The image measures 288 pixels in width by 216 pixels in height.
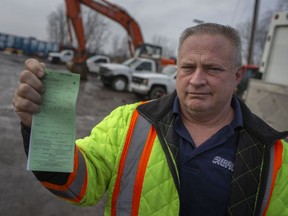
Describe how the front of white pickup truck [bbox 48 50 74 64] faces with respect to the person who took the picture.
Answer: facing the viewer and to the left of the viewer

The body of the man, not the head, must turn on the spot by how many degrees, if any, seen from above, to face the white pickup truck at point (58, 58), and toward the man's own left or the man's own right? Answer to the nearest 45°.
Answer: approximately 180°

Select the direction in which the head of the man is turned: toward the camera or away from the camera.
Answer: toward the camera

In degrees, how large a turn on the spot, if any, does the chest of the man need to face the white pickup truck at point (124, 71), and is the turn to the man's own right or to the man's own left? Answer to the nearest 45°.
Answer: approximately 180°

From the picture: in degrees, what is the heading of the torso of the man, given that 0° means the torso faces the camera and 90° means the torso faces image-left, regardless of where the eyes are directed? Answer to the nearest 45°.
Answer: approximately 0°

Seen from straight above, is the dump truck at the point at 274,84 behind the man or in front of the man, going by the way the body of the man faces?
behind

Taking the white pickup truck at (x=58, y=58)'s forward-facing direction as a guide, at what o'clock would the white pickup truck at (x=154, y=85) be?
the white pickup truck at (x=154, y=85) is roughly at 10 o'clock from the white pickup truck at (x=58, y=58).

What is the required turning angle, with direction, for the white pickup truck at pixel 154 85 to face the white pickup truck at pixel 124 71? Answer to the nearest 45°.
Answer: approximately 90° to its right

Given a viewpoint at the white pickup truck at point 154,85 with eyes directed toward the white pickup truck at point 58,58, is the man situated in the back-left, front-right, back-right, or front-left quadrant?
back-left

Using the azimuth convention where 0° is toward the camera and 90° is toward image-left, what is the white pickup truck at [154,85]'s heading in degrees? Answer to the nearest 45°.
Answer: approximately 45°

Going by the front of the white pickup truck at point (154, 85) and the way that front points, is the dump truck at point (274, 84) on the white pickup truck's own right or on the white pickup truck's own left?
on the white pickup truck's own left

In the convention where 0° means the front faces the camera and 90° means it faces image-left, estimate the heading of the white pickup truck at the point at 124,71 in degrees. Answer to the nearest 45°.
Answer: approximately 45°

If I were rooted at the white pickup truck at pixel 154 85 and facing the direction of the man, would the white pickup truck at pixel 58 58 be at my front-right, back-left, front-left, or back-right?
back-right
